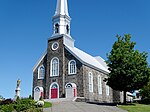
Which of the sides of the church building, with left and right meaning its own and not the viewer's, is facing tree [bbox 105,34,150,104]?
left

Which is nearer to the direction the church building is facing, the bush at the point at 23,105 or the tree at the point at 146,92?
the bush

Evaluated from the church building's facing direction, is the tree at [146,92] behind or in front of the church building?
behind

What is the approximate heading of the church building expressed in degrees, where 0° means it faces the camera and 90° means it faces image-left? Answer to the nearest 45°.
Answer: approximately 45°

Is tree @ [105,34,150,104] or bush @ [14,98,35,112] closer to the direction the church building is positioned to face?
the bush

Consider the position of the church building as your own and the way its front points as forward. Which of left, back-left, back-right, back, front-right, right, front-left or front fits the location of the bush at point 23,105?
front-left

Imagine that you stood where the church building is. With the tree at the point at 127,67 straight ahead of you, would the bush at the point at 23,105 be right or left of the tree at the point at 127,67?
right

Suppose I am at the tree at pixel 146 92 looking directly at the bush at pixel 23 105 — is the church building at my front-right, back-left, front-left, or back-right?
front-right

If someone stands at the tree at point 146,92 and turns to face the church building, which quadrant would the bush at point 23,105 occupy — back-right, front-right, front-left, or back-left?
front-left
